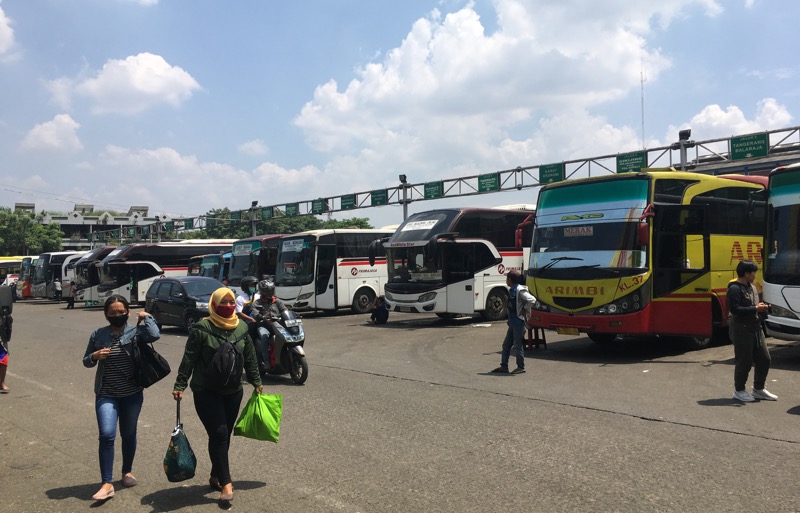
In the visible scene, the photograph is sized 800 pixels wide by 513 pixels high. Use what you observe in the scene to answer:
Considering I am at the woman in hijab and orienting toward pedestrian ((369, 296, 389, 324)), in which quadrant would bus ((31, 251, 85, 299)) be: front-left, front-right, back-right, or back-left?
front-left

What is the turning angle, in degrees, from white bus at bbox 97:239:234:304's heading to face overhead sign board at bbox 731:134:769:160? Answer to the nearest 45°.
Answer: approximately 90° to its left

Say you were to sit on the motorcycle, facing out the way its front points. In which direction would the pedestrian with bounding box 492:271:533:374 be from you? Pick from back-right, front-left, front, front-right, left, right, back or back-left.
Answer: front-left

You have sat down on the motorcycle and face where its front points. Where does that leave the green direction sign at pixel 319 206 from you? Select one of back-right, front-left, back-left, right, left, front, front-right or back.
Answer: back-left

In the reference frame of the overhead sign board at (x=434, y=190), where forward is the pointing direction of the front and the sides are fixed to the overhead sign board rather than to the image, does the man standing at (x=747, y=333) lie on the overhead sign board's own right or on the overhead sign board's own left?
on the overhead sign board's own left

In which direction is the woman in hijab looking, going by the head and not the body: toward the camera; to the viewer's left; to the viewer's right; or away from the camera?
toward the camera

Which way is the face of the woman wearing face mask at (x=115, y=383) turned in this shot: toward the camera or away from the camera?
toward the camera

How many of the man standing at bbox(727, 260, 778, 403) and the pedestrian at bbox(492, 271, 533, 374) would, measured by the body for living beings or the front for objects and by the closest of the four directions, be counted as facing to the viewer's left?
1

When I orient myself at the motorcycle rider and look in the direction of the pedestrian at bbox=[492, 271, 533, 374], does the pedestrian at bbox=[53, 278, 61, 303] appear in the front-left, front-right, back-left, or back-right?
back-left
